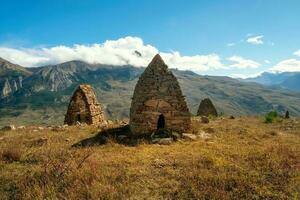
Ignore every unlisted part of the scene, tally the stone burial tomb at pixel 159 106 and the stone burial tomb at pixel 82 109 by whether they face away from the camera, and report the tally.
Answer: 0

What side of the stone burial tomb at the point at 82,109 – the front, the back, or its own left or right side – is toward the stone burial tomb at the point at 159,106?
left

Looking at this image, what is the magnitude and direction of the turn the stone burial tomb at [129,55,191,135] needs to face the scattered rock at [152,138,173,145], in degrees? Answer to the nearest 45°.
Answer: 0° — it already faces it

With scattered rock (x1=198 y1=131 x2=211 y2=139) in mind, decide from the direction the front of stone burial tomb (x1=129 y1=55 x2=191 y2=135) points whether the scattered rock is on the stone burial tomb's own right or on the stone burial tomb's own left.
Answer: on the stone burial tomb's own left

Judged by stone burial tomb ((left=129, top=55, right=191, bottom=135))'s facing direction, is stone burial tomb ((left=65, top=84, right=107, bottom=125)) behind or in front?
behind

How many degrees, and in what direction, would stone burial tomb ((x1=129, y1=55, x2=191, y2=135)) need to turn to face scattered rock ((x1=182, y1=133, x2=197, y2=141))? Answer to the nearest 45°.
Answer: approximately 45° to its left

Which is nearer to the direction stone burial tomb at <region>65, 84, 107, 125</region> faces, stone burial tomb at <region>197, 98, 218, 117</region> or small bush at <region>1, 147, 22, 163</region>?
the small bush

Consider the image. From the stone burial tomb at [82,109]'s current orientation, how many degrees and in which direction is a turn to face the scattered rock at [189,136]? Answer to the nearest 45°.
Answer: approximately 90° to its left

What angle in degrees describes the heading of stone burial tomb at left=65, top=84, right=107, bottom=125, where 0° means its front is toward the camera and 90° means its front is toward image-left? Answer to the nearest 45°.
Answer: approximately 45°

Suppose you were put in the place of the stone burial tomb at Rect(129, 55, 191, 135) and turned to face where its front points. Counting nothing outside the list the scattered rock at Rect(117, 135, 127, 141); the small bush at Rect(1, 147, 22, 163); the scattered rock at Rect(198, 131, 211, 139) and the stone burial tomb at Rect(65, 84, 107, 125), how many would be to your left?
1

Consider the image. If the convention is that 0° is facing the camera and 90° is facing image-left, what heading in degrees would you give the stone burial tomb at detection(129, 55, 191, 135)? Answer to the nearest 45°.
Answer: approximately 0°

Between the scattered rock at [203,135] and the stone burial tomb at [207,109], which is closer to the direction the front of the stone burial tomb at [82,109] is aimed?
the scattered rock
